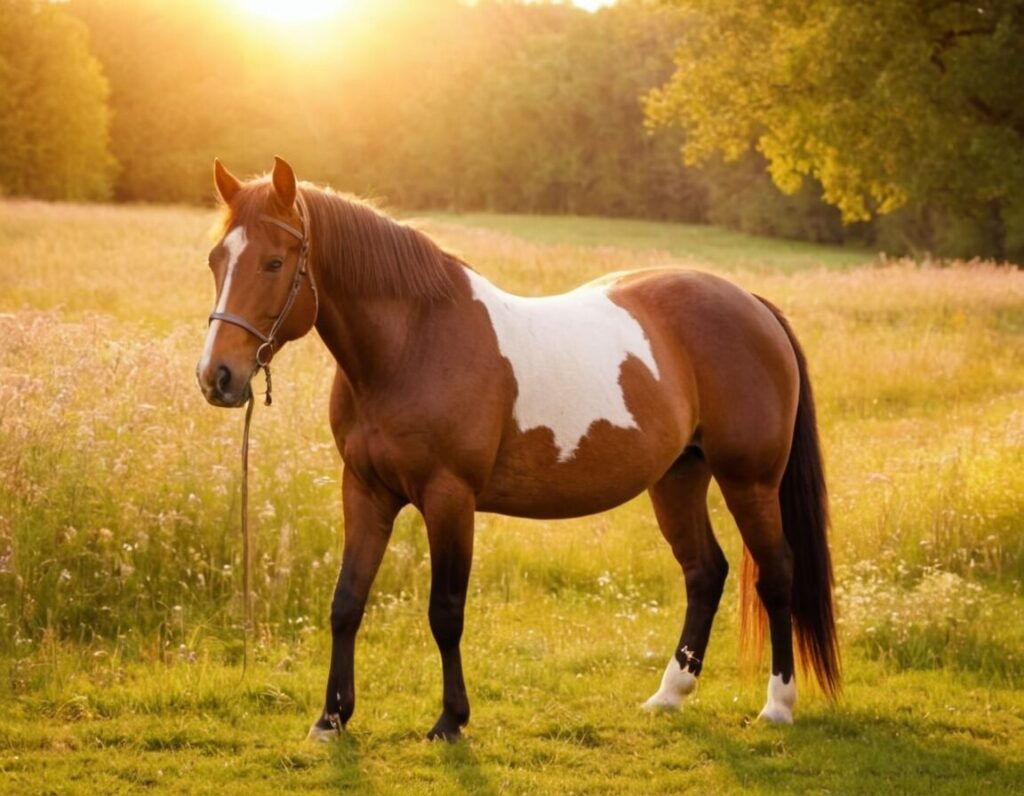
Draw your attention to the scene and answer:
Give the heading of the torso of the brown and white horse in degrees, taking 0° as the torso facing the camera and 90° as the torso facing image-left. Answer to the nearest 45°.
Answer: approximately 45°

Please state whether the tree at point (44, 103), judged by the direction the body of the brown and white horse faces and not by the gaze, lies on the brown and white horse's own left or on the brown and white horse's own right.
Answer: on the brown and white horse's own right

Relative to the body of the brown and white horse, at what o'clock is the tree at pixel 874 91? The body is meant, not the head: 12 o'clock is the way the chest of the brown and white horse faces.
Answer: The tree is roughly at 5 o'clock from the brown and white horse.
